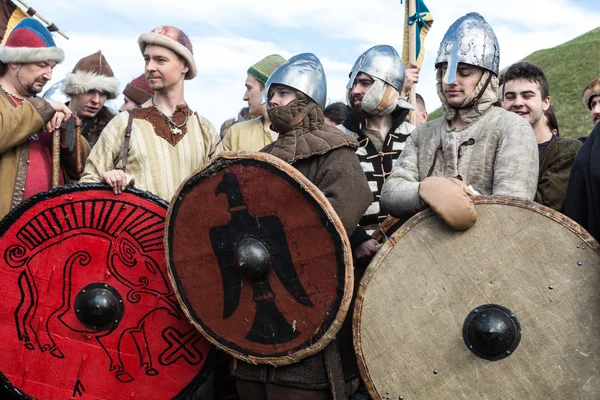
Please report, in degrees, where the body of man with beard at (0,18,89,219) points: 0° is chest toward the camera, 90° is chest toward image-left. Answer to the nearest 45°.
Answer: approximately 315°

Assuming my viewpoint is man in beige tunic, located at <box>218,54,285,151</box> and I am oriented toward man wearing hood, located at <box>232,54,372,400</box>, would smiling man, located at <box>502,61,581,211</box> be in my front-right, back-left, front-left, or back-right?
front-left

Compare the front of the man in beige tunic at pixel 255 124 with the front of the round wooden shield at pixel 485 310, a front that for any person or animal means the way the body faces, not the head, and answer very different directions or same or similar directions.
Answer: same or similar directions

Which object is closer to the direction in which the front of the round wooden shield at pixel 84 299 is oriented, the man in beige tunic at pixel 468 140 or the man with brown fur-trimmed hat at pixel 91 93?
the man in beige tunic

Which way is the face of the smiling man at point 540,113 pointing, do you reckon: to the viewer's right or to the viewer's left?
to the viewer's left

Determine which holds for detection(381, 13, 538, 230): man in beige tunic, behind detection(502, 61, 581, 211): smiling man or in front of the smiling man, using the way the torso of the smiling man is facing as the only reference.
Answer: in front

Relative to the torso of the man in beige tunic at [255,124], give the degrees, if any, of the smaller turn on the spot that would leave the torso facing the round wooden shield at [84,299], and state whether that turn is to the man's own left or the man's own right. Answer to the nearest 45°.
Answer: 0° — they already face it

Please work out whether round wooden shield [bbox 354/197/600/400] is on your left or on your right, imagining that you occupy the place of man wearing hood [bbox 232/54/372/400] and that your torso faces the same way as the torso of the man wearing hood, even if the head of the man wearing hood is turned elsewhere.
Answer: on your left

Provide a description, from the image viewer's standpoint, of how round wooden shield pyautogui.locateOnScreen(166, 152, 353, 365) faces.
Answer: facing the viewer and to the left of the viewer

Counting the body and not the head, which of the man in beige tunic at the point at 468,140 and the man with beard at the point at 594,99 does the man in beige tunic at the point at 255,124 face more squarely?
the man in beige tunic

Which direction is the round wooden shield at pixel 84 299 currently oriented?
toward the camera

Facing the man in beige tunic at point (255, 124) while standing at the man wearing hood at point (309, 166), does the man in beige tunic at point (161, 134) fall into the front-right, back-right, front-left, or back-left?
front-left

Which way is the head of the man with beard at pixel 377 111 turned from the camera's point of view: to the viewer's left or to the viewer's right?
to the viewer's left

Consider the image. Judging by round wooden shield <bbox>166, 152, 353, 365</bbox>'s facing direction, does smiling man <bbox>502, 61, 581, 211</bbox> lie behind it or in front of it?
behind

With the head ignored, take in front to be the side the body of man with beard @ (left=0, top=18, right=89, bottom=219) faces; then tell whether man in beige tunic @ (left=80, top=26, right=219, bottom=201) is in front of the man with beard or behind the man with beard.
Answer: in front

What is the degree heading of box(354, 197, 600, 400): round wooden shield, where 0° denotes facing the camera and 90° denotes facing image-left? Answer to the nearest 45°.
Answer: approximately 0°
